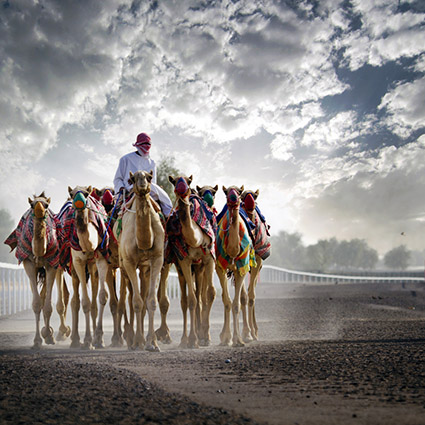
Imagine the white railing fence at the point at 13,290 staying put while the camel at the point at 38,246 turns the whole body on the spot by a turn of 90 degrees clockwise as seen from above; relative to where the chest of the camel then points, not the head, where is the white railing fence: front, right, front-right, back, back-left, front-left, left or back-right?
right

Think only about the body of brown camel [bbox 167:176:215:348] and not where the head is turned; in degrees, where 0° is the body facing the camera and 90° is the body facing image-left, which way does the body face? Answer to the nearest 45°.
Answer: approximately 0°

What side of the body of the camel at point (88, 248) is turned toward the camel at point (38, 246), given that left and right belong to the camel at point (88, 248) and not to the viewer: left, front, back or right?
right

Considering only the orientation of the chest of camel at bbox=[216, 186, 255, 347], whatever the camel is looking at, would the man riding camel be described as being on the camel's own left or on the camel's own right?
on the camel's own right

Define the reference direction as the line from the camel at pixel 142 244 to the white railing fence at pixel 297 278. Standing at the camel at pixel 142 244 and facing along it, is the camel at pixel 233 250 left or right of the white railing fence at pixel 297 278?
right

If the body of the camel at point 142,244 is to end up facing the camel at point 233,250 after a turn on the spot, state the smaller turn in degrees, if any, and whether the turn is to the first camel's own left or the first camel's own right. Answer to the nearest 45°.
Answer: approximately 90° to the first camel's own left

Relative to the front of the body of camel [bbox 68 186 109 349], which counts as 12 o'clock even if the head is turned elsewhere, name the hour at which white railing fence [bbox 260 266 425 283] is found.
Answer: The white railing fence is roughly at 7 o'clock from the camel.

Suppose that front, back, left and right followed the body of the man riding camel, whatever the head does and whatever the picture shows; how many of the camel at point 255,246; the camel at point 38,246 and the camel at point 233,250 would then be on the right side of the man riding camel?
1

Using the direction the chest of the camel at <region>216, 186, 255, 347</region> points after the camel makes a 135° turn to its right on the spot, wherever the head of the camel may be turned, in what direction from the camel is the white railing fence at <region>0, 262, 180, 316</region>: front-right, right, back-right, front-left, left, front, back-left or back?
front
